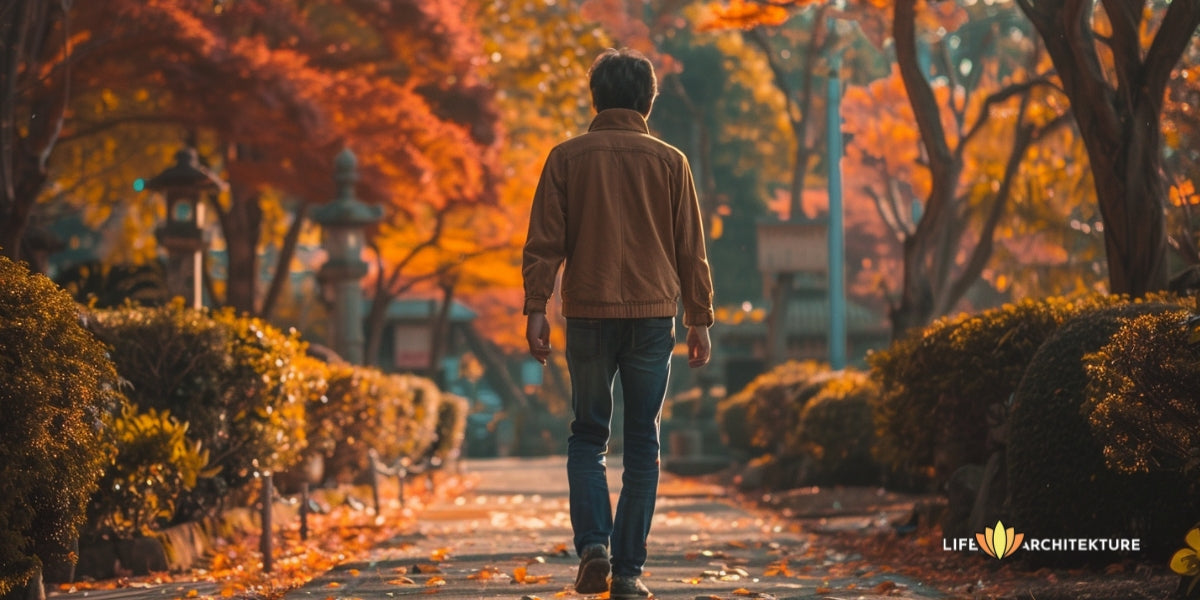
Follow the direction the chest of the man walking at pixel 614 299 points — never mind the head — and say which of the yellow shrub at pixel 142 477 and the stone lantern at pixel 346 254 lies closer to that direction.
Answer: the stone lantern

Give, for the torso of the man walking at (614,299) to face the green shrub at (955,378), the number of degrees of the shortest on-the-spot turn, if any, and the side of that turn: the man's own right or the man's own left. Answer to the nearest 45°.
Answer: approximately 45° to the man's own right

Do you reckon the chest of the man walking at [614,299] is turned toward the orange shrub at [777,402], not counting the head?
yes

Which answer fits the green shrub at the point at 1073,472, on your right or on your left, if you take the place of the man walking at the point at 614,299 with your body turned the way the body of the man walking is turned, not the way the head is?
on your right

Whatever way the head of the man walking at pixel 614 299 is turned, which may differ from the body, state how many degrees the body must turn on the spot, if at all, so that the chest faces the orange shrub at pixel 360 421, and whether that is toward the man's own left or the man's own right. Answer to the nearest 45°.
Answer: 0° — they already face it

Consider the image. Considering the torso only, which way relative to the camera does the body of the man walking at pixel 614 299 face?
away from the camera
